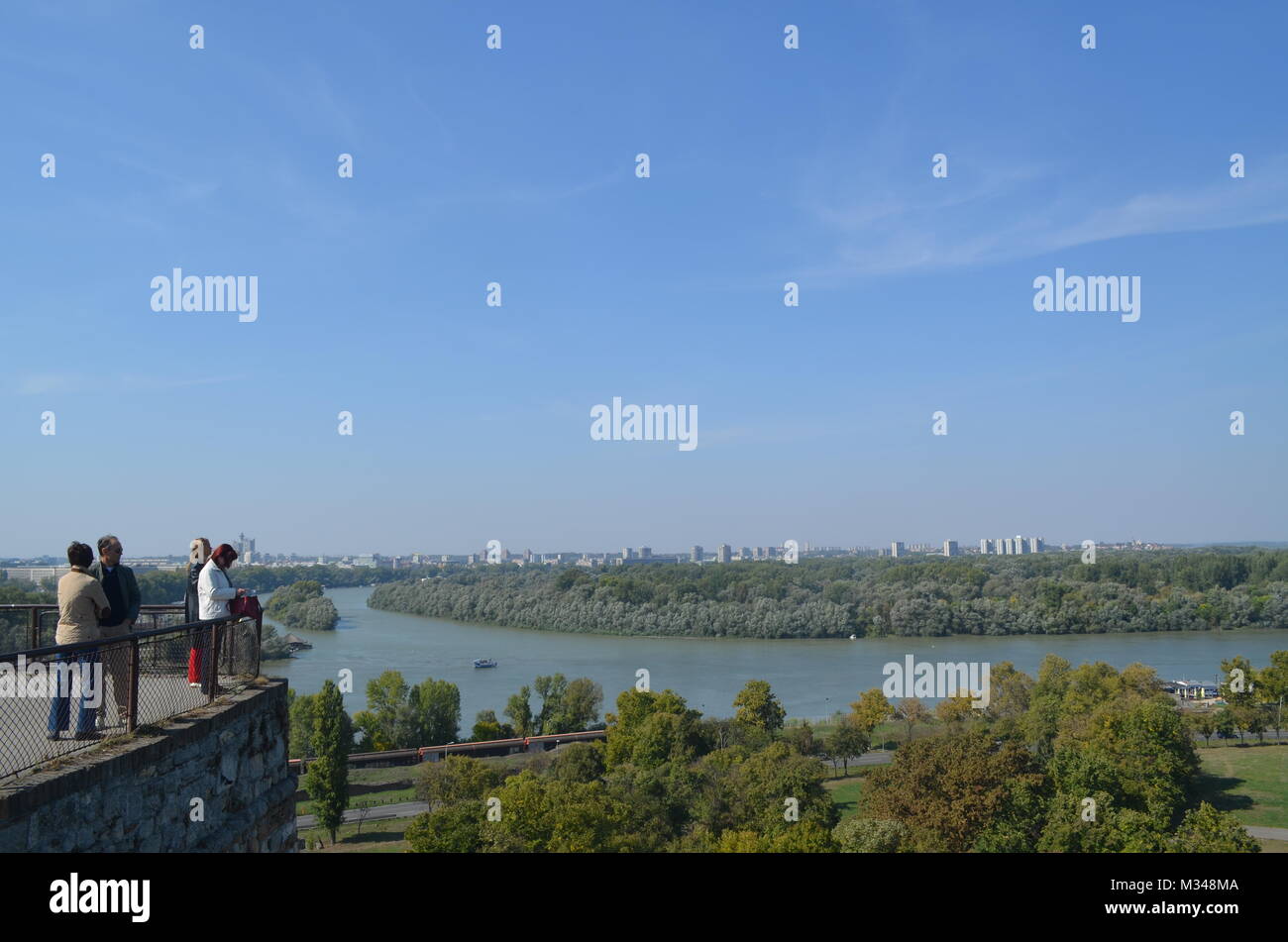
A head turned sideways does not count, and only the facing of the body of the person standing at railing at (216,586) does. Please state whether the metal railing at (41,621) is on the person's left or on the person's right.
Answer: on the person's left

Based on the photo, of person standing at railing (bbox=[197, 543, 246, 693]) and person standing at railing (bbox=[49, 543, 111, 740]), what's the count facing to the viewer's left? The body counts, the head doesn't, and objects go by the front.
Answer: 0

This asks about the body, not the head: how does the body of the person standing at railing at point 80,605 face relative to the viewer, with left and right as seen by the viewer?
facing away from the viewer and to the right of the viewer

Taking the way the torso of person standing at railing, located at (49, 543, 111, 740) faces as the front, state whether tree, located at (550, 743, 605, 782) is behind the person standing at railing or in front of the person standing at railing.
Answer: in front

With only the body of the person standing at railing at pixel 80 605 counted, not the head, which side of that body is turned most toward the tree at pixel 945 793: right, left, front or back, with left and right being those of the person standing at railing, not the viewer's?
front

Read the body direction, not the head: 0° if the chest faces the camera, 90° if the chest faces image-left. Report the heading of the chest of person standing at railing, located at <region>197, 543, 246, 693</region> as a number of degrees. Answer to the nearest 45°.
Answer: approximately 270°
